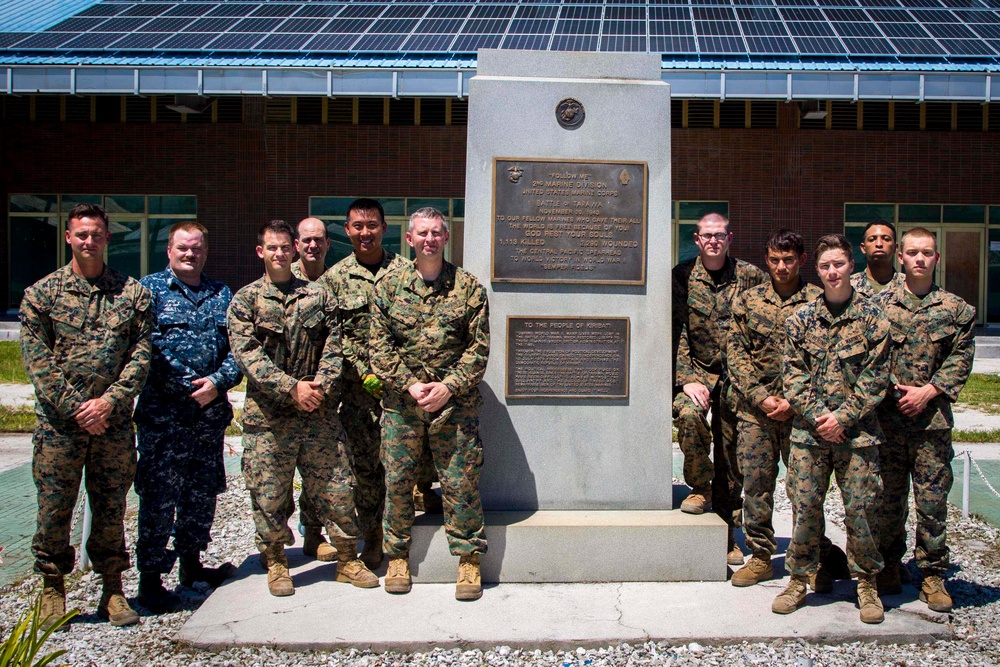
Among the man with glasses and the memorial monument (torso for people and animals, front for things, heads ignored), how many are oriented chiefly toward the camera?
2

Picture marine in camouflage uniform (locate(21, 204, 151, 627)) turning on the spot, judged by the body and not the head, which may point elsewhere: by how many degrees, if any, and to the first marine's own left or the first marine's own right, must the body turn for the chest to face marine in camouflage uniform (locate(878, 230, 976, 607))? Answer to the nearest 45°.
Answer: approximately 90° to the first marine's own left

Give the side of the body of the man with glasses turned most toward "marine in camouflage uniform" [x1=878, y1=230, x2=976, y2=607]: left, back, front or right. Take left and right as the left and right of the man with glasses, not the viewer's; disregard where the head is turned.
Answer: left

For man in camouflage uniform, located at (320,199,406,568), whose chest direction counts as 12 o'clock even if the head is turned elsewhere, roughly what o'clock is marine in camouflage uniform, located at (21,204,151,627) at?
The marine in camouflage uniform is roughly at 2 o'clock from the man in camouflage uniform.
